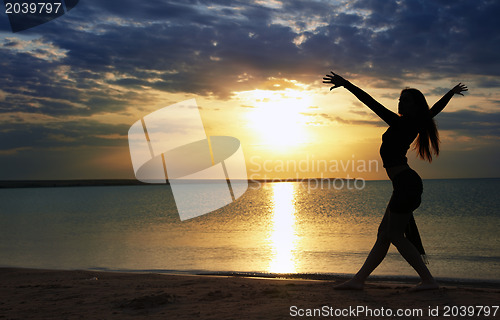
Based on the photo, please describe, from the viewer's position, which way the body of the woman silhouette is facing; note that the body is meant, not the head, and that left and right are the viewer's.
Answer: facing to the left of the viewer
